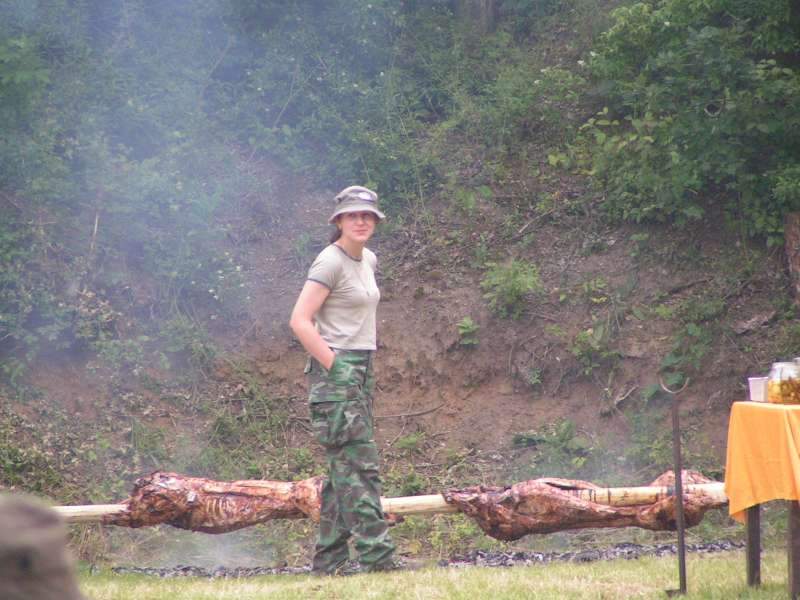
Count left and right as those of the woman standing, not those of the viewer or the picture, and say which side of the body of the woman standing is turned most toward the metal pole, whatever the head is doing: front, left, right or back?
front

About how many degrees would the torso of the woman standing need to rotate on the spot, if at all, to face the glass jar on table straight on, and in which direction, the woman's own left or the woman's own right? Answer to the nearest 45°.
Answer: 0° — they already face it

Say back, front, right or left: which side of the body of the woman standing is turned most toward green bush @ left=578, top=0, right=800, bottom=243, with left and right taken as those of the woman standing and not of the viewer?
left

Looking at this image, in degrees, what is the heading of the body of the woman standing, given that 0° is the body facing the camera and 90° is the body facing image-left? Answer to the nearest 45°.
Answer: approximately 315°

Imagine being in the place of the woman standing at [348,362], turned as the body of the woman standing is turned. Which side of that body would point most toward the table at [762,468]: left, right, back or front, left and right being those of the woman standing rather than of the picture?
front
